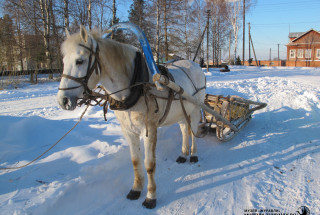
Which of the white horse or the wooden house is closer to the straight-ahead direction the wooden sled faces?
the white horse

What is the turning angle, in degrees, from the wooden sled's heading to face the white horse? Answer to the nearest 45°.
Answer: approximately 45° to its left

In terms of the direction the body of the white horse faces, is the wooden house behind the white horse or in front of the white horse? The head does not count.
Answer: behind

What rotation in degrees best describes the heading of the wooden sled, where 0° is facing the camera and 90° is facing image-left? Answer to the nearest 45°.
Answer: approximately 45°

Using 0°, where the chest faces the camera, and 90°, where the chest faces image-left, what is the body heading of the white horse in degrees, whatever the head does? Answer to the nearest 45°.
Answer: approximately 45°

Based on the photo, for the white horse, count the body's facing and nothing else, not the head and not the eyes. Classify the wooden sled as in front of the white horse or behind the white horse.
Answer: behind

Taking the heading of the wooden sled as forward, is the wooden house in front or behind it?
behind
